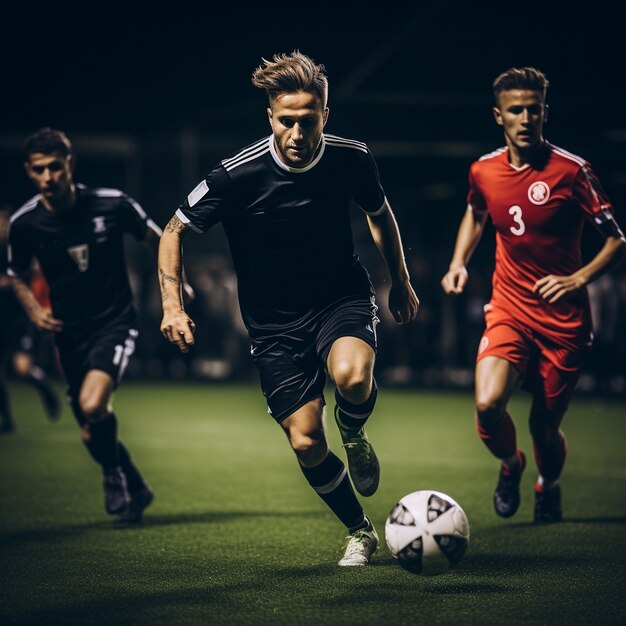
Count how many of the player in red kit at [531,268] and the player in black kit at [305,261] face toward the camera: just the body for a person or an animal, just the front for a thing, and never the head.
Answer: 2

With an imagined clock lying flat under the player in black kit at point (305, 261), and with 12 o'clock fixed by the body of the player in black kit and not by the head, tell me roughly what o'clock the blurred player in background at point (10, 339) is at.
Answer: The blurred player in background is roughly at 5 o'clock from the player in black kit.

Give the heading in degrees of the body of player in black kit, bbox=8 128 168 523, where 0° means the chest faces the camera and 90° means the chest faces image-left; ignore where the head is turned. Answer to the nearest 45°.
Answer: approximately 0°

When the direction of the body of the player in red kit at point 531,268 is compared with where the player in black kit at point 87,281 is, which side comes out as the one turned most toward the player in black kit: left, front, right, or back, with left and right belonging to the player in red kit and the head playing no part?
right

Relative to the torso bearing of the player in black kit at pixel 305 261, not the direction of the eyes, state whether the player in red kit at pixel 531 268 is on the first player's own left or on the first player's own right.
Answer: on the first player's own left

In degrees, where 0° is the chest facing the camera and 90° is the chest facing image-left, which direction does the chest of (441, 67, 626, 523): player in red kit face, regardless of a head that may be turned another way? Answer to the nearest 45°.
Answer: approximately 0°

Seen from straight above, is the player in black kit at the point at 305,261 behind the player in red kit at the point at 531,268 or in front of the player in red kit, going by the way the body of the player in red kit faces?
in front

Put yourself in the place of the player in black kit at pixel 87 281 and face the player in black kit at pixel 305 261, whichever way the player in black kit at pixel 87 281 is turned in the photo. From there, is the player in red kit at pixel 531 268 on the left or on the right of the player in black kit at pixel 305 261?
left

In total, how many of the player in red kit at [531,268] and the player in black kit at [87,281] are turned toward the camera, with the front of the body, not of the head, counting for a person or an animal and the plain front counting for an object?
2

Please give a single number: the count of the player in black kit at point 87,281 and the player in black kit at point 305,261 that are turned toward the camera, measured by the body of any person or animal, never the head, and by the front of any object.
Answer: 2
